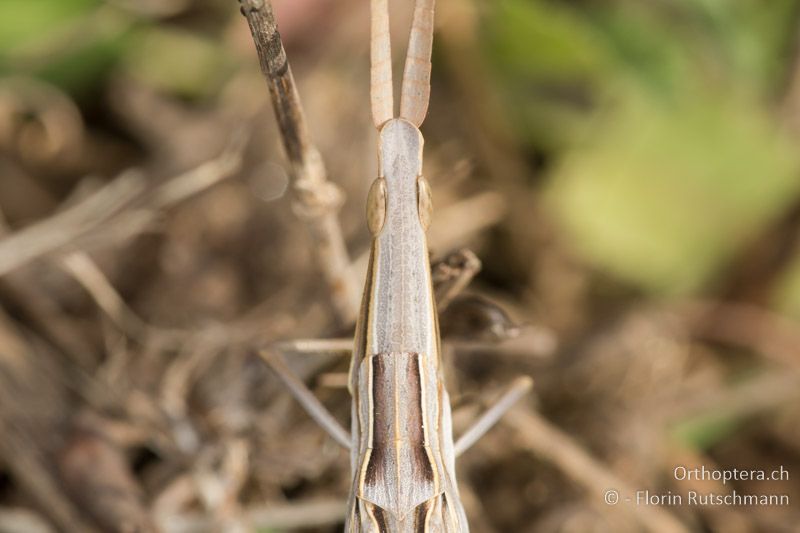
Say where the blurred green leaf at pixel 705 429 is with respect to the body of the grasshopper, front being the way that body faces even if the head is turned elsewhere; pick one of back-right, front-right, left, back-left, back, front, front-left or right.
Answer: front-right

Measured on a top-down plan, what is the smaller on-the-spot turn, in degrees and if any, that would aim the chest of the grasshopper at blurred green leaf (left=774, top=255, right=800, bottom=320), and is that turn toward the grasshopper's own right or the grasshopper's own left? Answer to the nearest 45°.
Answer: approximately 45° to the grasshopper's own right

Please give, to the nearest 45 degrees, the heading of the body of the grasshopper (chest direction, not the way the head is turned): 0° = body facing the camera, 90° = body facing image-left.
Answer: approximately 180°
